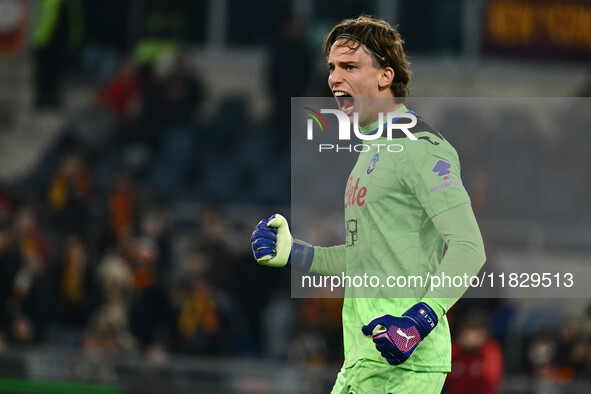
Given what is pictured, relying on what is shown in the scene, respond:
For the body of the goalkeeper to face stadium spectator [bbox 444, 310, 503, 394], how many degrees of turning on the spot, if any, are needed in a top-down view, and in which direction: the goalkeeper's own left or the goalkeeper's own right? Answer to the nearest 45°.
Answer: approximately 135° to the goalkeeper's own right

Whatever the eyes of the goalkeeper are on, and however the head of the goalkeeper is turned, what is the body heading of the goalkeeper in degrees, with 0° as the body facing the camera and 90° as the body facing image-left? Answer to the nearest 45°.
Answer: approximately 45°
